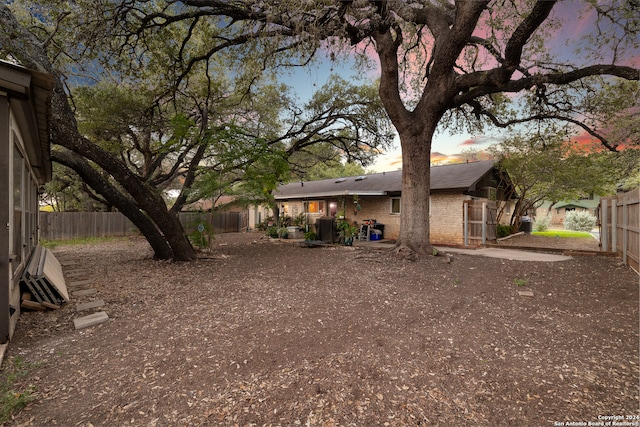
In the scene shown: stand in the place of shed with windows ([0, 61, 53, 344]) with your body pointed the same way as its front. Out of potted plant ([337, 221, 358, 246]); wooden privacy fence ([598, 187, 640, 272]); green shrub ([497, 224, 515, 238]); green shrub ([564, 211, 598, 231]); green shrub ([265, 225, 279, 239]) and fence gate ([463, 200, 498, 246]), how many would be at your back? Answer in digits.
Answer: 0

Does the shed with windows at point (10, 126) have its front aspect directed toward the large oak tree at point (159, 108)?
no

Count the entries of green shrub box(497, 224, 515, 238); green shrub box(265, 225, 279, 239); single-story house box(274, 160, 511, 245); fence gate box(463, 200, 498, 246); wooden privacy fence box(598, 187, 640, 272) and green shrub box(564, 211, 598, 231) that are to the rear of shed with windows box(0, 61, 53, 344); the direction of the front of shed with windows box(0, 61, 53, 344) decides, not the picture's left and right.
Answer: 0

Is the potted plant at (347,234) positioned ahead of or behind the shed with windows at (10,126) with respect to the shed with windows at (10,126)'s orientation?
ahead

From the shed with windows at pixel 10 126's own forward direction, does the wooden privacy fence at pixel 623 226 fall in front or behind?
in front

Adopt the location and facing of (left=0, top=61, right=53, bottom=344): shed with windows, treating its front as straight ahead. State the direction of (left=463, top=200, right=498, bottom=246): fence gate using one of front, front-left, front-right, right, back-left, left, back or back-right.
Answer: front

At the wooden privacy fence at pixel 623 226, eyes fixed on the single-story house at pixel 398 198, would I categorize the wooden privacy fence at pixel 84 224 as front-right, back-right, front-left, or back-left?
front-left

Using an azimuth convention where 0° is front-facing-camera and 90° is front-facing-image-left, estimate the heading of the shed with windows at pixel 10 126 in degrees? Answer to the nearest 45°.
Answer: approximately 270°

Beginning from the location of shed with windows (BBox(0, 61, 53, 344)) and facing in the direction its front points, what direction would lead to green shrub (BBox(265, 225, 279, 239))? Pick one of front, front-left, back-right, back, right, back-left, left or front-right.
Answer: front-left

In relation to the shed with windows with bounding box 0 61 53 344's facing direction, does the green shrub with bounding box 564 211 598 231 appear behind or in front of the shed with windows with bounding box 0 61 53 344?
in front

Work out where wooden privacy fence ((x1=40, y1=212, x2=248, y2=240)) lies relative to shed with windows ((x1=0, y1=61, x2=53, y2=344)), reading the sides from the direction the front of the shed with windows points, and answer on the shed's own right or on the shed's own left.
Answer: on the shed's own left

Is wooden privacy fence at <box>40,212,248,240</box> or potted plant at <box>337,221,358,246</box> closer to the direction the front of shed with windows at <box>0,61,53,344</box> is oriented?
the potted plant

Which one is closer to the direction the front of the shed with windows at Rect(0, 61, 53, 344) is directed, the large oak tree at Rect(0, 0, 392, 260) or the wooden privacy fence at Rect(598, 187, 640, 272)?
the wooden privacy fence
